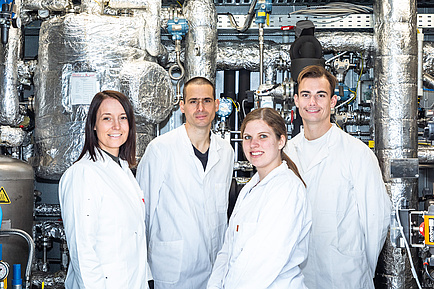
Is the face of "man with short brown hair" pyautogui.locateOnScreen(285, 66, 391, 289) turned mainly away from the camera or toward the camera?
toward the camera

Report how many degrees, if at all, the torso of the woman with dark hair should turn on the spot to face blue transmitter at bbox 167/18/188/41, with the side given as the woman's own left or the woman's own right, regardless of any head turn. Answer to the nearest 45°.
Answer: approximately 135° to the woman's own left

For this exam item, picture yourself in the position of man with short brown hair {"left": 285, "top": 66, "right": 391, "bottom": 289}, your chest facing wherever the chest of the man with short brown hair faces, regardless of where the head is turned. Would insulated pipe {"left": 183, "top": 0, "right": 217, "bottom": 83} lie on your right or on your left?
on your right

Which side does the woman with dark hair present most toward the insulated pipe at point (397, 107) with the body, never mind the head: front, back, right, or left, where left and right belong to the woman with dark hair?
left

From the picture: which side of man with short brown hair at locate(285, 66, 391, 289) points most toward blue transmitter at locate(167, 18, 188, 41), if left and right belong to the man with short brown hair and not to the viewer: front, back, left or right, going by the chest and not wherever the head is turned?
right

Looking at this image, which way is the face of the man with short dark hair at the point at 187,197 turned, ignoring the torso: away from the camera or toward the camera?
toward the camera

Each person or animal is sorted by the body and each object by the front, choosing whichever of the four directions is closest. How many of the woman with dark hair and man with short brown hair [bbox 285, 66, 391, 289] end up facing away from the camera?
0

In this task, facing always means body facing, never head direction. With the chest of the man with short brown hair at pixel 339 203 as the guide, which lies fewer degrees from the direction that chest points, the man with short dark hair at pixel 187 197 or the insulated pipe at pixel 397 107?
the man with short dark hair

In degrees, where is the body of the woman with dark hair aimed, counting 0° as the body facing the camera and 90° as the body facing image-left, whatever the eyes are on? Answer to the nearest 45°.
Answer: approximately 315°

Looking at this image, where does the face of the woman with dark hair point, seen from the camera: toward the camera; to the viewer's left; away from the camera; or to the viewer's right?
toward the camera

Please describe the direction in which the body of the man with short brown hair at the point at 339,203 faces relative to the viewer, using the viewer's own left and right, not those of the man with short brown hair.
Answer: facing the viewer and to the left of the viewer

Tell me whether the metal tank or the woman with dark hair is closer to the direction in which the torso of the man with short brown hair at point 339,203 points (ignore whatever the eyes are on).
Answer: the woman with dark hair
